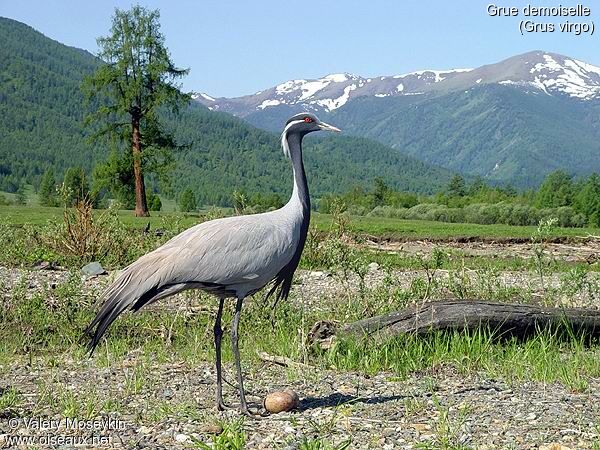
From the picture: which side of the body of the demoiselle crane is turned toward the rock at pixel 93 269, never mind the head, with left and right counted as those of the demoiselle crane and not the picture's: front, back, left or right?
left

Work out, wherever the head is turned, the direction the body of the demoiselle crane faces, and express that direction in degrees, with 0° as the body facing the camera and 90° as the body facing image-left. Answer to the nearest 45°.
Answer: approximately 270°

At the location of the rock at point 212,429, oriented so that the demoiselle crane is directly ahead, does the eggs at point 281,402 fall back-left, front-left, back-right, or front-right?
front-right

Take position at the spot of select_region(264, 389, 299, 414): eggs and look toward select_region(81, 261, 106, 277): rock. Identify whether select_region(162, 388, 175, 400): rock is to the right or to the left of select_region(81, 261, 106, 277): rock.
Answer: left

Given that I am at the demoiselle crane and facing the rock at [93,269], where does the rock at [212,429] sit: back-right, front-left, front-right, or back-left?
back-left

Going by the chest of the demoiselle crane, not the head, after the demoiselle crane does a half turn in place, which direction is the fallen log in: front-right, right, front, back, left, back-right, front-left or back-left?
back-right
